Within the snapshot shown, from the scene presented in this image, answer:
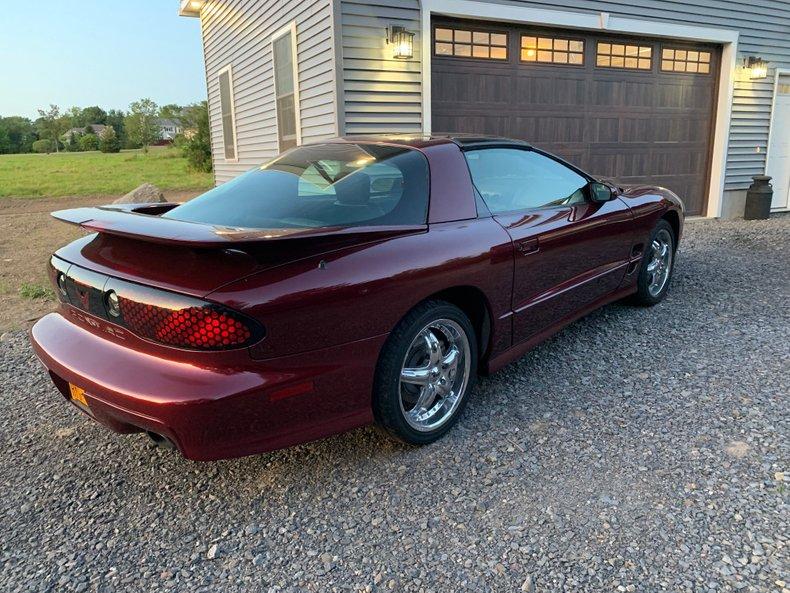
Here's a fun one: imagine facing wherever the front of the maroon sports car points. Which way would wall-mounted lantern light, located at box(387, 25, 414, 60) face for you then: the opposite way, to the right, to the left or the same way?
to the right

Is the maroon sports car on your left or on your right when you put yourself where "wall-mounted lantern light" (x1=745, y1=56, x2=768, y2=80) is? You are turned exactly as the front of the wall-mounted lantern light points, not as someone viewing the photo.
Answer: on your right

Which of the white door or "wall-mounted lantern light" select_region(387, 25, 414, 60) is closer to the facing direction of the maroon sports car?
the white door

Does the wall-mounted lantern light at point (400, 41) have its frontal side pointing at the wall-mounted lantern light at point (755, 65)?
no

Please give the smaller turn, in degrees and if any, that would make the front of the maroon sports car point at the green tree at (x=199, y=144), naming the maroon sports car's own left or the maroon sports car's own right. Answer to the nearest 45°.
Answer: approximately 45° to the maroon sports car's own left

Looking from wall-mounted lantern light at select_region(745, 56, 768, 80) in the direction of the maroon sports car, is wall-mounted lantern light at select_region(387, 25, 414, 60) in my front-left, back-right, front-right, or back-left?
front-right

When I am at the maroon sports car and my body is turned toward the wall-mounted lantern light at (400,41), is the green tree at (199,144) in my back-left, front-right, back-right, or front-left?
front-left

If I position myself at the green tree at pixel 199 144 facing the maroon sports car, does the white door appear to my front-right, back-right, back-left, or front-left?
front-left

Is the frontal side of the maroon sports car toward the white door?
yes

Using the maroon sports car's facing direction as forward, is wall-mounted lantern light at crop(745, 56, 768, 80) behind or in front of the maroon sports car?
in front

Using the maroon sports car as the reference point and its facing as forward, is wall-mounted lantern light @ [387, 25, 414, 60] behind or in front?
in front

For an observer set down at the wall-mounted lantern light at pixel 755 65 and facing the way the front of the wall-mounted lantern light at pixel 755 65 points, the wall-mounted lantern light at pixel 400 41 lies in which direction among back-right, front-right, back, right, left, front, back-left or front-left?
right

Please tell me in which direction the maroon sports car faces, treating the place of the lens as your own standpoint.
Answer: facing away from the viewer and to the right of the viewer

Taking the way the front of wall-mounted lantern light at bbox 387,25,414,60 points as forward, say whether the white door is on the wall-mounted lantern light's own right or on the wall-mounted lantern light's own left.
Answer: on the wall-mounted lantern light's own left

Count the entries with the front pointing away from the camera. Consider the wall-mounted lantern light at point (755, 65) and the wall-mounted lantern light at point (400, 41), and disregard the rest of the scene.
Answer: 0

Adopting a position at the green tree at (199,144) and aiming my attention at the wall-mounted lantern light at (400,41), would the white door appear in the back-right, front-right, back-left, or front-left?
front-left

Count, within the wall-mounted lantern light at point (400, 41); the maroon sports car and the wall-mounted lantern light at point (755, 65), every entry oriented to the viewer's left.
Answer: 0

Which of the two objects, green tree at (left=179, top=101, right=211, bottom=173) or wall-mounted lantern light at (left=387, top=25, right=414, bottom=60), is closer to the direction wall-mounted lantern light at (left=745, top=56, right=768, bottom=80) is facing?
the wall-mounted lantern light

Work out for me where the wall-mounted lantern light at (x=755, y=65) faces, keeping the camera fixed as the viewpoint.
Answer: facing the viewer and to the right of the viewer
